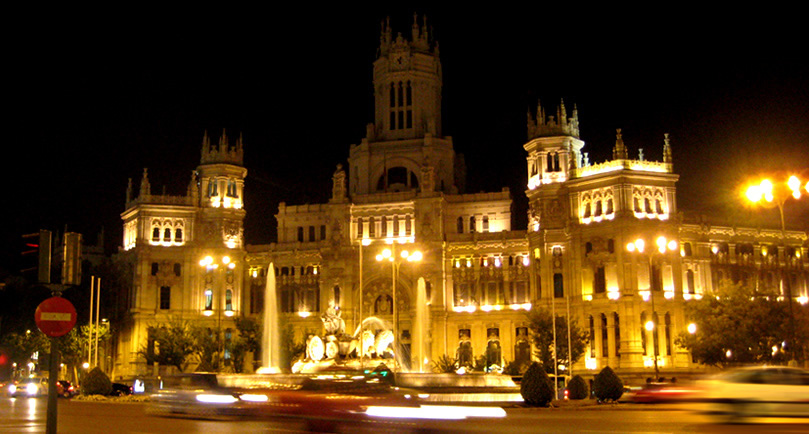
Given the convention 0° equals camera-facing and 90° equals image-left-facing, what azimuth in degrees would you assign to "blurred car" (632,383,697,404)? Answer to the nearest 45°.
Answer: approximately 270°

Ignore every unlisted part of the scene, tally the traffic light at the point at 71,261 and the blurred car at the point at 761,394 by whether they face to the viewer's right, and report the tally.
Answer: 1

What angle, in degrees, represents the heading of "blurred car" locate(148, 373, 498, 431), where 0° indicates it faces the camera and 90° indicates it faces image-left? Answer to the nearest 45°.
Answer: approximately 270°

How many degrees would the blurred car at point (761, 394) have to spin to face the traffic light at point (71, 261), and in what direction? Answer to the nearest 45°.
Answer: approximately 135° to its right

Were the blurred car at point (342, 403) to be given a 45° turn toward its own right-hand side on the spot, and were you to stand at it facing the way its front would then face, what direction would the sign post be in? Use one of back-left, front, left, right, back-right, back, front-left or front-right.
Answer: right

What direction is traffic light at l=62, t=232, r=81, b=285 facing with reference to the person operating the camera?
facing away from the viewer
